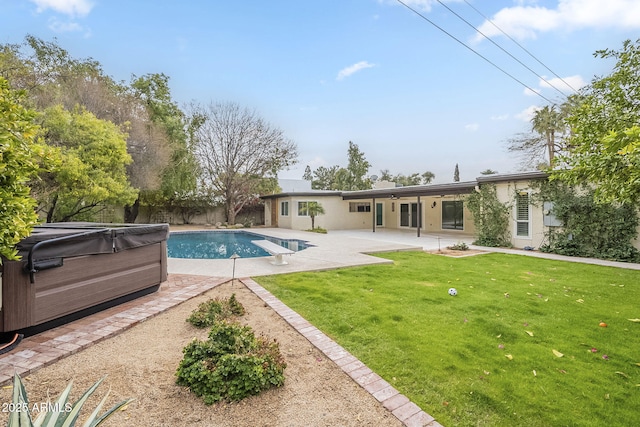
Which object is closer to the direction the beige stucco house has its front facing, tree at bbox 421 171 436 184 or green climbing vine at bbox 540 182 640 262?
the green climbing vine

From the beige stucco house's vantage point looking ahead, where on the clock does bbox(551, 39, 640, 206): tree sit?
The tree is roughly at 10 o'clock from the beige stucco house.

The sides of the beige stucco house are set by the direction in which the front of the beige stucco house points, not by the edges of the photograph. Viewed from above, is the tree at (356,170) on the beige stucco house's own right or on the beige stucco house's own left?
on the beige stucco house's own right

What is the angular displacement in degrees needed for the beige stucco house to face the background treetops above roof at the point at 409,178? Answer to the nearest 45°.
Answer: approximately 135° to its right

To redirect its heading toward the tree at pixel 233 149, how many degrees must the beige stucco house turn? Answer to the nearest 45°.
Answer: approximately 45° to its right

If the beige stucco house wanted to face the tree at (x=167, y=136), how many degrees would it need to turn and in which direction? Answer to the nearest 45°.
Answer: approximately 45° to its right

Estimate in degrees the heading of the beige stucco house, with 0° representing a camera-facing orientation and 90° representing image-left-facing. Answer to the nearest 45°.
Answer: approximately 45°

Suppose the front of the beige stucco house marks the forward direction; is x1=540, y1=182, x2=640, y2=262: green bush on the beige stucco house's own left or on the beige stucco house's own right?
on the beige stucco house's own left

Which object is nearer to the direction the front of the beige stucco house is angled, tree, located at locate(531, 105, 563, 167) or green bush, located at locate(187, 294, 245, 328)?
the green bush
